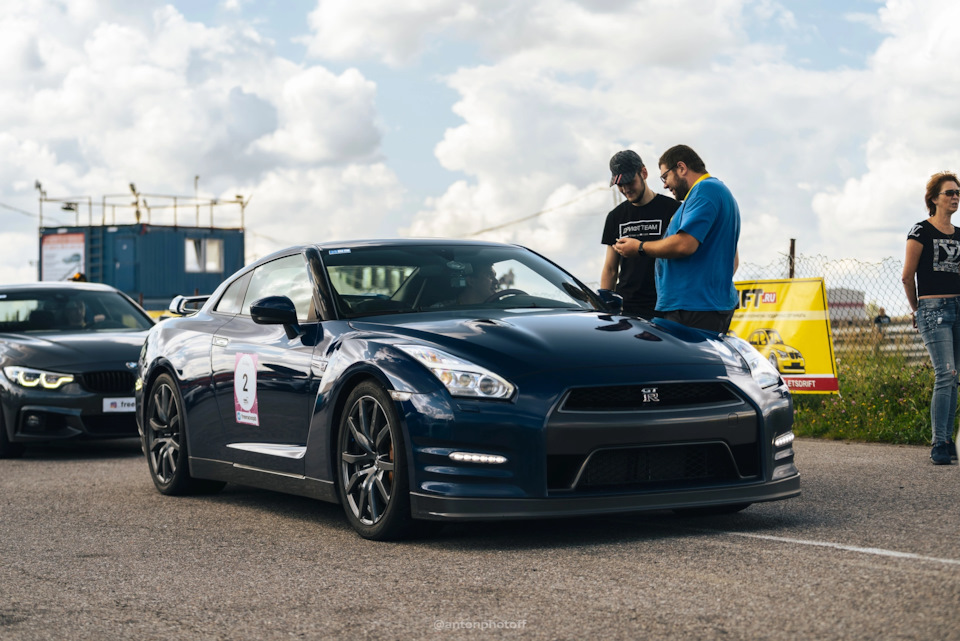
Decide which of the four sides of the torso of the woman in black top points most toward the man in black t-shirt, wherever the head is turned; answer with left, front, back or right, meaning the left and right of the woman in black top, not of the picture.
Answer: right

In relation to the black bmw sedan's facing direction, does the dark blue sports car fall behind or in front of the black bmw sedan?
in front

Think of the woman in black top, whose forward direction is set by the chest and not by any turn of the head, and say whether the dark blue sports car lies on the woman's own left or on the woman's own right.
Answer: on the woman's own right

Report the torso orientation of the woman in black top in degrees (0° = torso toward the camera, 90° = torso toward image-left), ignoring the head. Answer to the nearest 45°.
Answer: approximately 315°

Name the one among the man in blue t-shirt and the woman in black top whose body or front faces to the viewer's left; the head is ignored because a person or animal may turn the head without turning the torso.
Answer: the man in blue t-shirt

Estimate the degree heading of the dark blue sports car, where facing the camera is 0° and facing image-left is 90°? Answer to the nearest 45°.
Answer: approximately 315°

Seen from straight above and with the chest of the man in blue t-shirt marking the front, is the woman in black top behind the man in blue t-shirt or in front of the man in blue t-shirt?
behind

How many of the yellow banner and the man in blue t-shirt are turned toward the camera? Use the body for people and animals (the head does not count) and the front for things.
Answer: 1

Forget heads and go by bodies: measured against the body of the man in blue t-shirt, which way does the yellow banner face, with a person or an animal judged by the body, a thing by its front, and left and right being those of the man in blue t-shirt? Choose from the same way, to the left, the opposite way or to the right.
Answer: to the left

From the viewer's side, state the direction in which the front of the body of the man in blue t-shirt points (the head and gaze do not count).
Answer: to the viewer's left
